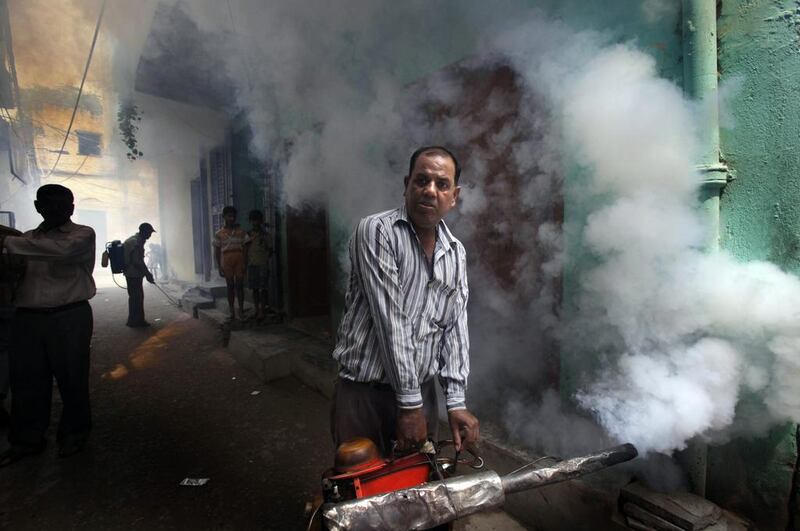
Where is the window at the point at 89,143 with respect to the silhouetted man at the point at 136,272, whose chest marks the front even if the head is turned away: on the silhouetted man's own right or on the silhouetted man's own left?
on the silhouetted man's own left

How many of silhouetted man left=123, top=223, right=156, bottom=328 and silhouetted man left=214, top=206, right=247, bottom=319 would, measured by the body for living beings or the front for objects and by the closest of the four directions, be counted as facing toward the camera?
1

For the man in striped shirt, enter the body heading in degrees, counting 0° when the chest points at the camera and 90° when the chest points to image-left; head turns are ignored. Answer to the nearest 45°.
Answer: approximately 315°

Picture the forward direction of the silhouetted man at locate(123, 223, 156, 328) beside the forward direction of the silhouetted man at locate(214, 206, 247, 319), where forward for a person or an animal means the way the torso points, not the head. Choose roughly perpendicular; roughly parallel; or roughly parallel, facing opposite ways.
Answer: roughly perpendicular

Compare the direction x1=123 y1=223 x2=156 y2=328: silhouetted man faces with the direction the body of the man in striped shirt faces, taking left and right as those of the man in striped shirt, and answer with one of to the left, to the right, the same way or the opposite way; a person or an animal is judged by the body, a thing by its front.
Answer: to the left

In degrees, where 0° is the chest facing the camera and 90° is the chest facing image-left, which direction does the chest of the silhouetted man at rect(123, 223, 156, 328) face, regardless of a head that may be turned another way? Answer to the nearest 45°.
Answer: approximately 270°

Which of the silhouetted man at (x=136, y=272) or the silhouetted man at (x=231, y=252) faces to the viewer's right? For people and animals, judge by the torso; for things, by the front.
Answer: the silhouetted man at (x=136, y=272)

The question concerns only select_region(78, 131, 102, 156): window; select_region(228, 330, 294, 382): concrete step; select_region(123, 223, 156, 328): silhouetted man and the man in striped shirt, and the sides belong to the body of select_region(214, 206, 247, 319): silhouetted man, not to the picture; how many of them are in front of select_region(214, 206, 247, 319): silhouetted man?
2

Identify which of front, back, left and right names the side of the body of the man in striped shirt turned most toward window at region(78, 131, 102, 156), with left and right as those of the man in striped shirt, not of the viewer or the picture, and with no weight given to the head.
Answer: back

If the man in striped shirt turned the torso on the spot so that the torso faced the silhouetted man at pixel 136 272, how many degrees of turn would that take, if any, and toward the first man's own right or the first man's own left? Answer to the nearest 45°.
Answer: approximately 180°

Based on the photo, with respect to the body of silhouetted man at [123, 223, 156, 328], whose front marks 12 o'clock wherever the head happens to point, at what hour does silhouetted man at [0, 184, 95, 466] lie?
silhouetted man at [0, 184, 95, 466] is roughly at 3 o'clock from silhouetted man at [123, 223, 156, 328].
